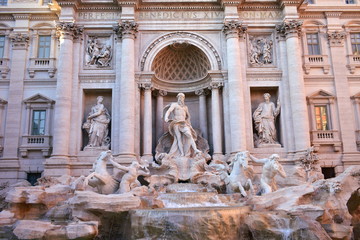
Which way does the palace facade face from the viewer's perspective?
toward the camera

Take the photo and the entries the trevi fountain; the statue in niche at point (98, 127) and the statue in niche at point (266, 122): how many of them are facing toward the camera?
3

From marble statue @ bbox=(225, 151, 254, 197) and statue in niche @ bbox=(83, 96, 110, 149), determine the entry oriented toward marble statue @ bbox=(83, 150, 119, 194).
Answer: the statue in niche

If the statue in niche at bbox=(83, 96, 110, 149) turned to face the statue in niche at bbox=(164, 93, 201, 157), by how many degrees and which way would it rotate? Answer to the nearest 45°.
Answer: approximately 45° to its left

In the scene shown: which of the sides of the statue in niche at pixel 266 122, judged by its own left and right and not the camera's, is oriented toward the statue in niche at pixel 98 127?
right

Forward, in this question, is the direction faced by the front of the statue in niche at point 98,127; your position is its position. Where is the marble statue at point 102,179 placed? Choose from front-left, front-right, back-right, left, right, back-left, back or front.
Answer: front

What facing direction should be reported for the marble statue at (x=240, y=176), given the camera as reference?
facing the viewer and to the right of the viewer

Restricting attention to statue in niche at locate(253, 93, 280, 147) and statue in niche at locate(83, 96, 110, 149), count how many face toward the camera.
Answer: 2

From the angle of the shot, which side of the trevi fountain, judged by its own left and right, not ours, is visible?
front

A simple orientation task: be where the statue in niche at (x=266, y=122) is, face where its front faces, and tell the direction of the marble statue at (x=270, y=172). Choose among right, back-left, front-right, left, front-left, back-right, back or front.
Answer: front

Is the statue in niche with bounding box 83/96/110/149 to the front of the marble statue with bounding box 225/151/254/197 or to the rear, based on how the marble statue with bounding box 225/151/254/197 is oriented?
to the rear
